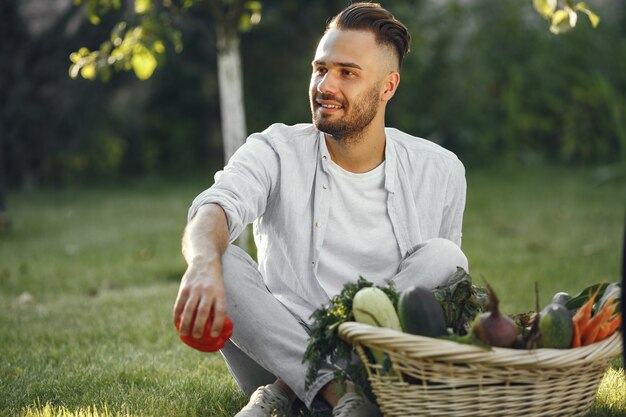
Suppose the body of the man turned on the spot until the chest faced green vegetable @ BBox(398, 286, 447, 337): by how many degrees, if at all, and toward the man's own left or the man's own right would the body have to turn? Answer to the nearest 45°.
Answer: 0° — they already face it

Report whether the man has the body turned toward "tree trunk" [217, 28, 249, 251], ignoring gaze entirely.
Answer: no

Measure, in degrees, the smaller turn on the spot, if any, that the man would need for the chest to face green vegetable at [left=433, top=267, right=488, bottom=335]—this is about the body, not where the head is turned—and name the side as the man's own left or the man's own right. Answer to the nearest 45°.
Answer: approximately 45° to the man's own left

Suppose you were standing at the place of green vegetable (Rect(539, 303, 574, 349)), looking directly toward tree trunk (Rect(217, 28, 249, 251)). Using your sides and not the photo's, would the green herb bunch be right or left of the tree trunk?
left

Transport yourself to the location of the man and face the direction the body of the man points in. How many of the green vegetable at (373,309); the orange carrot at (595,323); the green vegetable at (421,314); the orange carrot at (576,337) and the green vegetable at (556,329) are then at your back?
0

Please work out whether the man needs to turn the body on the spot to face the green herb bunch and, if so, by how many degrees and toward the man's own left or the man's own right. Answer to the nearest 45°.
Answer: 0° — they already face it

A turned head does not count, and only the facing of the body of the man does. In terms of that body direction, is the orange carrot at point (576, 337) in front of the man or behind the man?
in front

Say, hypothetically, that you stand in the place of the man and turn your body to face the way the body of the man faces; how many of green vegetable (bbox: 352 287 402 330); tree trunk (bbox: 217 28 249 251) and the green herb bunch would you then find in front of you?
2

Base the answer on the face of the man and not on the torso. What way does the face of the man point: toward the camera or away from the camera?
toward the camera

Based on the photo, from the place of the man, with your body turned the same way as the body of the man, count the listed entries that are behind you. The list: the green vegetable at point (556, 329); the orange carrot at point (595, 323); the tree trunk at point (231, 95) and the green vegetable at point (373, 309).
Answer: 1

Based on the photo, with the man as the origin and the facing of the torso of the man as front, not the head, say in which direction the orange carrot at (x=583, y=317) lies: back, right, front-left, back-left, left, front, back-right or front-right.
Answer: front-left

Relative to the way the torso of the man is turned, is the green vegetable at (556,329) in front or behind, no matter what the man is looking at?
in front

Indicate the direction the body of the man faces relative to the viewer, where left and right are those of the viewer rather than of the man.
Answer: facing the viewer

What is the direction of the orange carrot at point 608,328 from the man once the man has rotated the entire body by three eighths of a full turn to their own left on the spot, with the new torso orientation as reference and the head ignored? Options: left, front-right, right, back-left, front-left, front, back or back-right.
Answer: right
